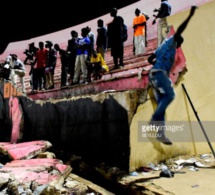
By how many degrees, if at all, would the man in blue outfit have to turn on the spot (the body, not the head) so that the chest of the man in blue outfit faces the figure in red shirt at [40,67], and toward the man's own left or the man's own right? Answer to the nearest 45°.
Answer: approximately 135° to the man's own left

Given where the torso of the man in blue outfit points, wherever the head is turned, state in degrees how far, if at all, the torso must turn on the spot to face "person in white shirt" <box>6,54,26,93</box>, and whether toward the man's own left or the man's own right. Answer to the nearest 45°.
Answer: approximately 135° to the man's own left

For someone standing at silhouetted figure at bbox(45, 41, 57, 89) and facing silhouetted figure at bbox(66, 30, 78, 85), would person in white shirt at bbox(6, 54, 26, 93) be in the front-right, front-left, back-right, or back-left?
back-right

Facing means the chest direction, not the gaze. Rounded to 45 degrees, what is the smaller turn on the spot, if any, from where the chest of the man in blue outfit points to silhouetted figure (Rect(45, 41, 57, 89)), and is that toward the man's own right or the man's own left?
approximately 135° to the man's own left
